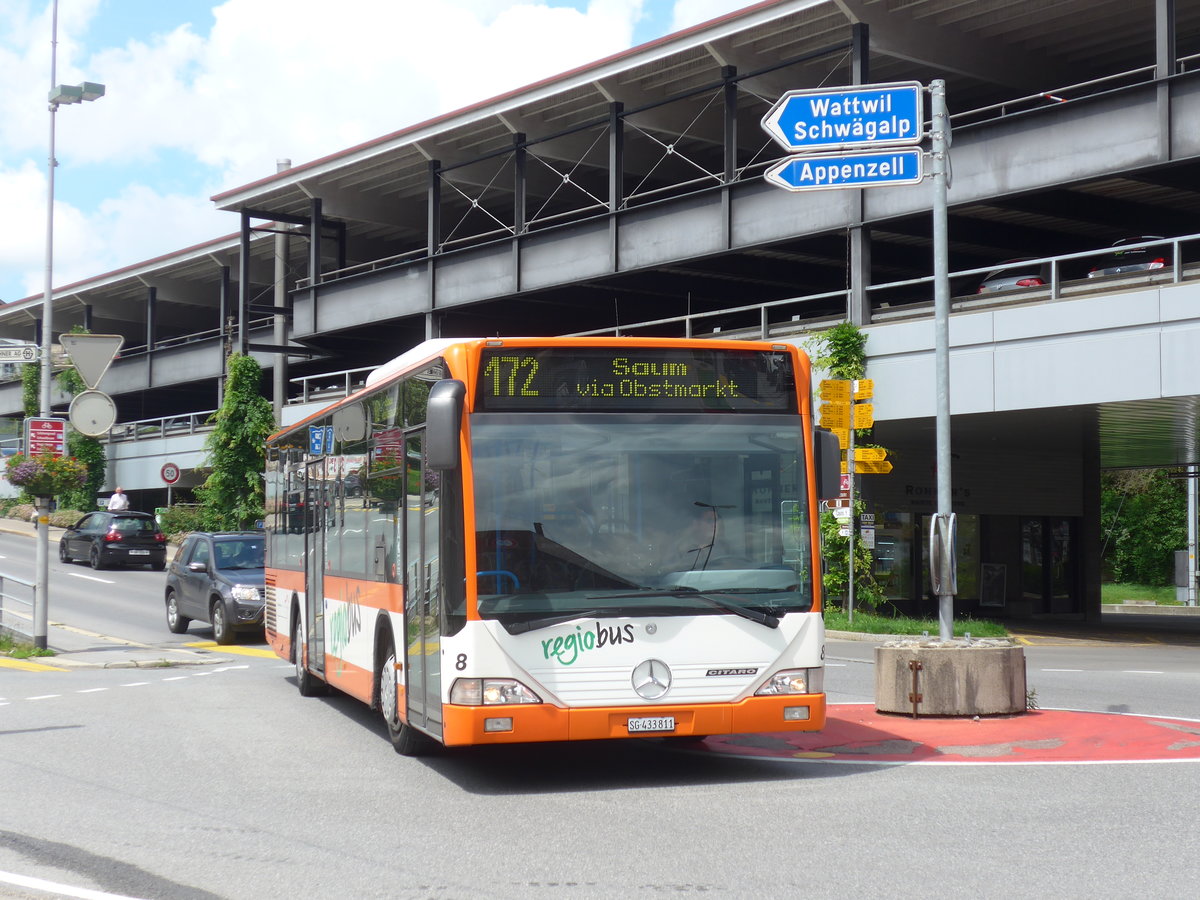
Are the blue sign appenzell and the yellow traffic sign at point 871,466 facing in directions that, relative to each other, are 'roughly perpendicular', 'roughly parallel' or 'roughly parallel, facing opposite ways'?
roughly parallel

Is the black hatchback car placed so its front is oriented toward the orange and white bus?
no

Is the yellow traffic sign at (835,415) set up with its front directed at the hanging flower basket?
no

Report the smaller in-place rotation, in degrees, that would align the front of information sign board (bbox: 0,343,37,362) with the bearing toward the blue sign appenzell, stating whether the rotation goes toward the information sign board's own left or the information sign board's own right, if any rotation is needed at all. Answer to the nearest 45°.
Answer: approximately 45° to the information sign board's own left

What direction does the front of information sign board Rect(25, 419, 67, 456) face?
toward the camera

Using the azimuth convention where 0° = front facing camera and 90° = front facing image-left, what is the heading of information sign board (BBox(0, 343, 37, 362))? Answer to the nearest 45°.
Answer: approximately 0°

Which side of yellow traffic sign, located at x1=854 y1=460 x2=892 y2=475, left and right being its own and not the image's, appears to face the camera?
front

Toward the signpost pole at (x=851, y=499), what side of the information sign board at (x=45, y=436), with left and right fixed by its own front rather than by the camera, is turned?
left

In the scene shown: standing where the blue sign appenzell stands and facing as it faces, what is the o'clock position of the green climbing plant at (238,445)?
The green climbing plant is roughly at 5 o'clock from the blue sign appenzell.

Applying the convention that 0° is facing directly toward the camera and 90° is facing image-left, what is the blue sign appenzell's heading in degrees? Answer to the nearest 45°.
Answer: approximately 0°

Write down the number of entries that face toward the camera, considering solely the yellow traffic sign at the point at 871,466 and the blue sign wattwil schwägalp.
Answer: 2
